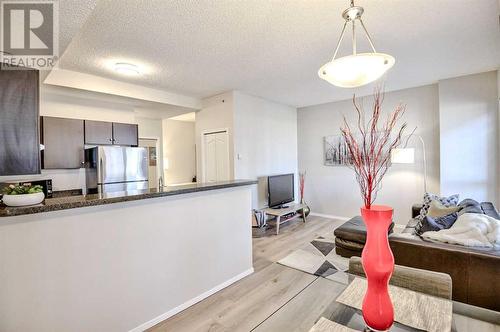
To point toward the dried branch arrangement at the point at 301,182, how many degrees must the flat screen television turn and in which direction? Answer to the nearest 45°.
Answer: approximately 90° to its left

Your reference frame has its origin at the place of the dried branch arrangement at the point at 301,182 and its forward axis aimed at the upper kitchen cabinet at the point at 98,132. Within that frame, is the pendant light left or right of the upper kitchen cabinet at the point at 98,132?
left

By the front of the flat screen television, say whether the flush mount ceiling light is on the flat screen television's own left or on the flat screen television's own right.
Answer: on the flat screen television's own right

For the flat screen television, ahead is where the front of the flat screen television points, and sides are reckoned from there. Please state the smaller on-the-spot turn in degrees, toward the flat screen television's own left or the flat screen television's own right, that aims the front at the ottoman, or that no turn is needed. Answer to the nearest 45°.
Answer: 0° — it already faces it

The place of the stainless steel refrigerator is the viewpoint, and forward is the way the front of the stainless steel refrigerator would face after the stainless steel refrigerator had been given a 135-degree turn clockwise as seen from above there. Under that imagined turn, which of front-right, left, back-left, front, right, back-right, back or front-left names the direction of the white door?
back

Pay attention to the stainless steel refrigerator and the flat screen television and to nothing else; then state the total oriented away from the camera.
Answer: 0

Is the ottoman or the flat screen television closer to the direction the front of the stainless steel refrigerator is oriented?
the ottoman

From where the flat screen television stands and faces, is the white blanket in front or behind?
in front

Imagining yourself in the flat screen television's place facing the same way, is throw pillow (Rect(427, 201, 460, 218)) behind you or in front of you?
in front

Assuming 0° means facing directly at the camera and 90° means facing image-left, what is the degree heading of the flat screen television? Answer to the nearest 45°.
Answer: approximately 315°
